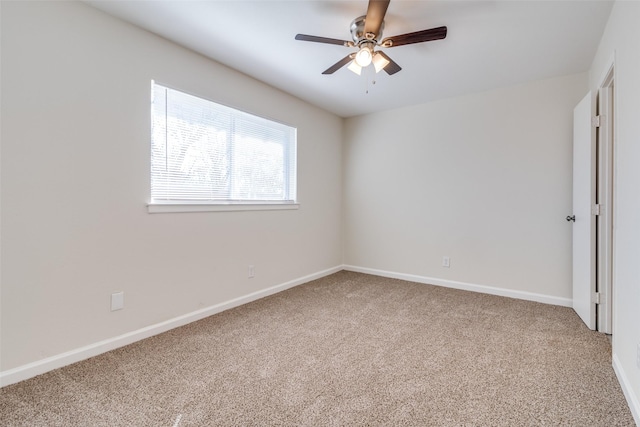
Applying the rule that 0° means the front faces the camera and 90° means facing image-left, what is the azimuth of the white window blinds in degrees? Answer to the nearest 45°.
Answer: approximately 315°

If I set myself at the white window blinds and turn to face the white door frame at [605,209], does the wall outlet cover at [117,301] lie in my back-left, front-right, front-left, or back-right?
back-right

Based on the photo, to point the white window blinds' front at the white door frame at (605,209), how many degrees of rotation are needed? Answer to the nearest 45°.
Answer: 0° — it already faces it

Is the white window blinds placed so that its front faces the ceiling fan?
yes

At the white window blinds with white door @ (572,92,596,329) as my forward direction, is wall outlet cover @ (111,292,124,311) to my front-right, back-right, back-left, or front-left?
back-right

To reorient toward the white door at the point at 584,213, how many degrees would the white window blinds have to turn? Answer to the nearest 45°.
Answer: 0° — it already faces it
